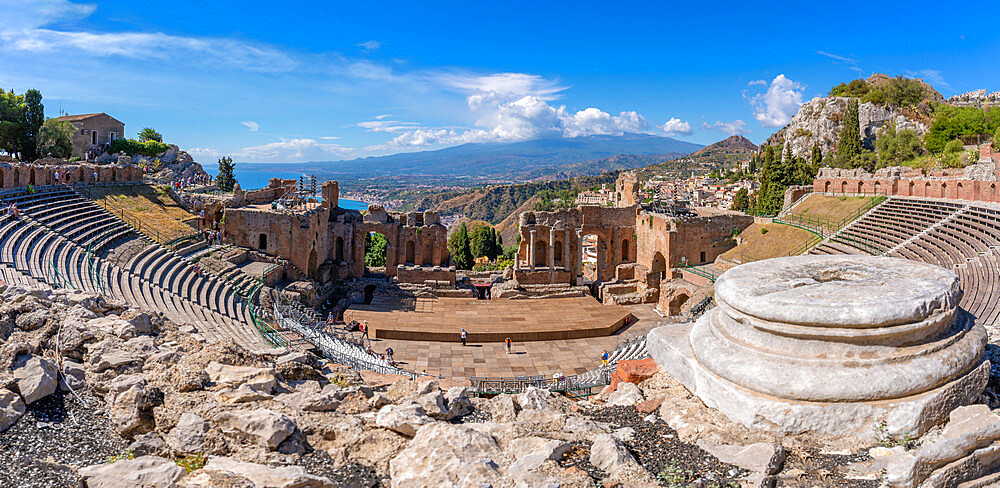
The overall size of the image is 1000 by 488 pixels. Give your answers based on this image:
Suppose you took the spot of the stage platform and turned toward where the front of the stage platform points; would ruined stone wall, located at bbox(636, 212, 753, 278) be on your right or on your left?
on your left

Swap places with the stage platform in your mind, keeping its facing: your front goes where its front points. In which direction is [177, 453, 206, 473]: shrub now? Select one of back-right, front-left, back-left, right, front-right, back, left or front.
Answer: front

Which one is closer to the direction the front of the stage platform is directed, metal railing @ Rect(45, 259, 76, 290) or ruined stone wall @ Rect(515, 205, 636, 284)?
the metal railing

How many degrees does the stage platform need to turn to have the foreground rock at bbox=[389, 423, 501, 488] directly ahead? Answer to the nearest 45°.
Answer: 0° — it already faces it

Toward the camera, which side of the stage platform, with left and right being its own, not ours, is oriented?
front

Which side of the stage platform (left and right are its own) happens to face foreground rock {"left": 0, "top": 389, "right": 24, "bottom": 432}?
front

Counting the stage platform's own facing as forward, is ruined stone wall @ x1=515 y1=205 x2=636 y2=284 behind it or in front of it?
behind

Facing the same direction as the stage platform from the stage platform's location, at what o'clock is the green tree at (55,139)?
The green tree is roughly at 4 o'clock from the stage platform.

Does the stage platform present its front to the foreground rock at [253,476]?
yes

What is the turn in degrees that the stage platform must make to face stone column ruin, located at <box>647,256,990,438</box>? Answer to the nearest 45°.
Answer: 0° — it already faces it

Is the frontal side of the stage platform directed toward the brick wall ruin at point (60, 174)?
no

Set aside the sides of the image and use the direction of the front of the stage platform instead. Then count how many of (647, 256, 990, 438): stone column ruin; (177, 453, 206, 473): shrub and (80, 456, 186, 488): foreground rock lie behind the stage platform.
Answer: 0

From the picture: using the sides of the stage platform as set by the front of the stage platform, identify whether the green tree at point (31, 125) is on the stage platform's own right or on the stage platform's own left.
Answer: on the stage platform's own right

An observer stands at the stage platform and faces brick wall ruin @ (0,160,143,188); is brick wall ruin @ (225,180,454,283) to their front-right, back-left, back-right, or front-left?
front-right
